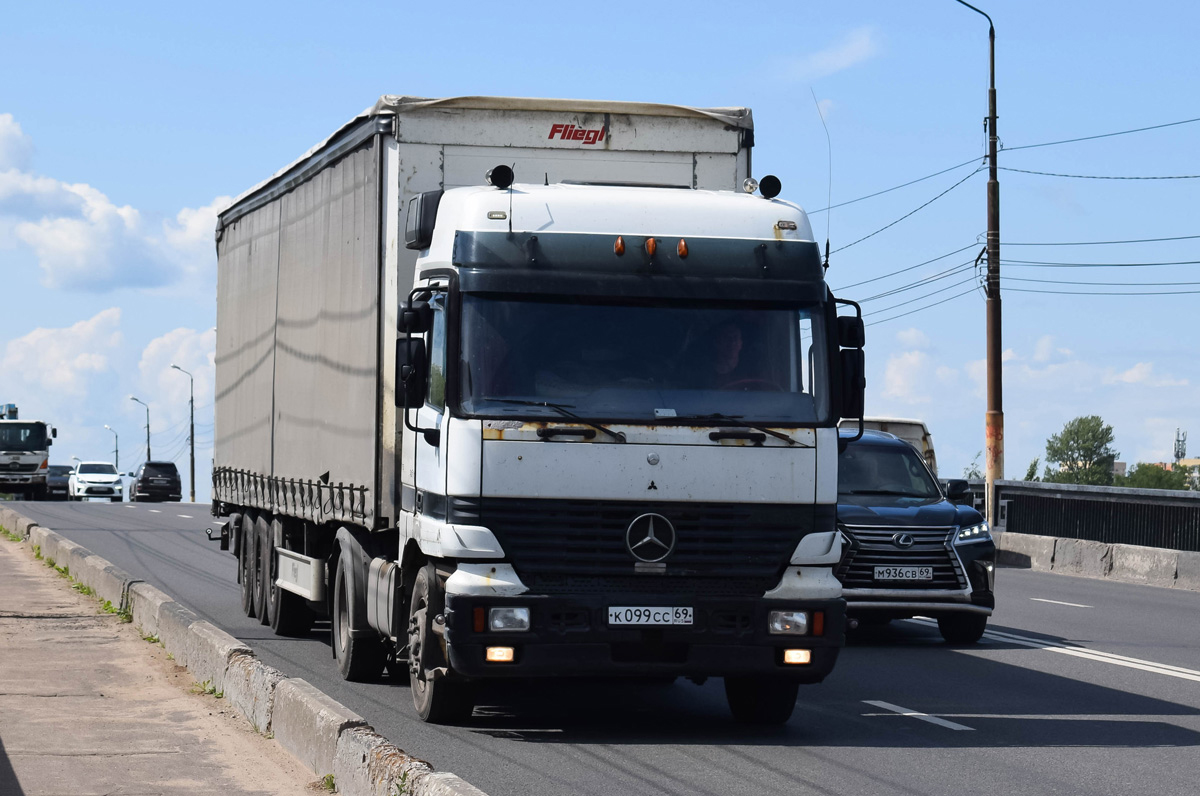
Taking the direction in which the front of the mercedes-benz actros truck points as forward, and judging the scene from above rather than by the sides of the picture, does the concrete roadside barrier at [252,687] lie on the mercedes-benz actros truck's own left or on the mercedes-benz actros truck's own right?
on the mercedes-benz actros truck's own right

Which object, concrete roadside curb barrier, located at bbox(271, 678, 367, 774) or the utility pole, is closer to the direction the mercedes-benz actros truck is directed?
the concrete roadside curb barrier

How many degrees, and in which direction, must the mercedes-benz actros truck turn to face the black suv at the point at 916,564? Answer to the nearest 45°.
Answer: approximately 135° to its left

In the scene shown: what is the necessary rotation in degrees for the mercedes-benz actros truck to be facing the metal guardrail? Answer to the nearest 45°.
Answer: approximately 135° to its left

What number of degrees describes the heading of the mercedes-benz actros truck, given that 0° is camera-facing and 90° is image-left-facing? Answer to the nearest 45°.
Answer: approximately 0°

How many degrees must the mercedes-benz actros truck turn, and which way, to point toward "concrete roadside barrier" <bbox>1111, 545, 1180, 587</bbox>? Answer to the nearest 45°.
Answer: approximately 135° to its left

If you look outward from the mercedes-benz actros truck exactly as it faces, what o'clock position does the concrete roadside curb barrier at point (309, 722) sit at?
The concrete roadside curb barrier is roughly at 2 o'clock from the mercedes-benz actros truck.
